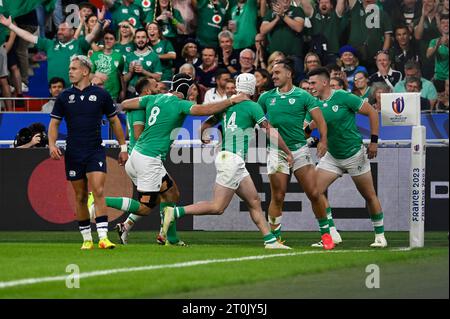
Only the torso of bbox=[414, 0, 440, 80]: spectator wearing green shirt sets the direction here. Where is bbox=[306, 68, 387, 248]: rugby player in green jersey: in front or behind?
in front

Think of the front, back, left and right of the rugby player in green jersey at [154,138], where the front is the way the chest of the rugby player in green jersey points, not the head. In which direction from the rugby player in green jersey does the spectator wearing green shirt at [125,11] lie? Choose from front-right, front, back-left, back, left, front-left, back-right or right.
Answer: front-left

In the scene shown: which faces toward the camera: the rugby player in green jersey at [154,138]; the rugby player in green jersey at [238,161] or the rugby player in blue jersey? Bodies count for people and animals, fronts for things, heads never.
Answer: the rugby player in blue jersey

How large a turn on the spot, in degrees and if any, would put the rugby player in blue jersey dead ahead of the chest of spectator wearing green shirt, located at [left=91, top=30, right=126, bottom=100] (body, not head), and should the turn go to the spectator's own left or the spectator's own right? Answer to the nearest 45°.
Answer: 0° — they already face them

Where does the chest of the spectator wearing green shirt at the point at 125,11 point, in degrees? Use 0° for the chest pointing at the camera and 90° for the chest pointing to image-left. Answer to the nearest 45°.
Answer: approximately 0°

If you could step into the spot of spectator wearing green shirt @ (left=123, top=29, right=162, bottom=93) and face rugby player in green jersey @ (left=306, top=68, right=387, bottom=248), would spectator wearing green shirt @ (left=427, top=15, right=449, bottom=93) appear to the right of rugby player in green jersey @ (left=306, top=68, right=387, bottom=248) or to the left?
left

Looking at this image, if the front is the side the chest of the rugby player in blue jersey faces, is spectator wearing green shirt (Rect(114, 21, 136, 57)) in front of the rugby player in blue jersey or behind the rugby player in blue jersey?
behind

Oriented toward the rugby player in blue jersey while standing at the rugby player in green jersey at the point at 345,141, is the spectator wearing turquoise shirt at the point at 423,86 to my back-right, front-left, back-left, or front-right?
back-right

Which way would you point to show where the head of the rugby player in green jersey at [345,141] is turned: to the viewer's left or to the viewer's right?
to the viewer's left

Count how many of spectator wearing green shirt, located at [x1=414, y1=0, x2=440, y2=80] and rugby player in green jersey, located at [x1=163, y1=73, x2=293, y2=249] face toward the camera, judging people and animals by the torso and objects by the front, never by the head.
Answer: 1

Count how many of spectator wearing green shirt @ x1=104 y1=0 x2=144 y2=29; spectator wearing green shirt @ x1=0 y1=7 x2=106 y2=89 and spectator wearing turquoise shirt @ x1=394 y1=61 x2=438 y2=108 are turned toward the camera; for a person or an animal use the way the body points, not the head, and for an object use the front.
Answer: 3

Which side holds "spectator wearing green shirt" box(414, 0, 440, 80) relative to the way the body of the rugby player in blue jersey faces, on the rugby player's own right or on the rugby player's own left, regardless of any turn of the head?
on the rugby player's own left

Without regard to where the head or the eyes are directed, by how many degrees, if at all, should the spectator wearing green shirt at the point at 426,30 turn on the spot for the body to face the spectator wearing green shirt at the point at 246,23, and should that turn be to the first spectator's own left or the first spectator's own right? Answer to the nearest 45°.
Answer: approximately 90° to the first spectator's own right
